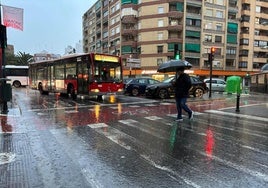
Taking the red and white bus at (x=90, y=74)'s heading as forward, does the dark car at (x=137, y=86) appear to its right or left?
on its left

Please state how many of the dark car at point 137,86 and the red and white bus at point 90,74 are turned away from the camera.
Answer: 0

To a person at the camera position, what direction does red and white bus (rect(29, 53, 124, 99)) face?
facing the viewer and to the right of the viewer

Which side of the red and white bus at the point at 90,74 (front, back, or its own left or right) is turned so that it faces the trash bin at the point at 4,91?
right
